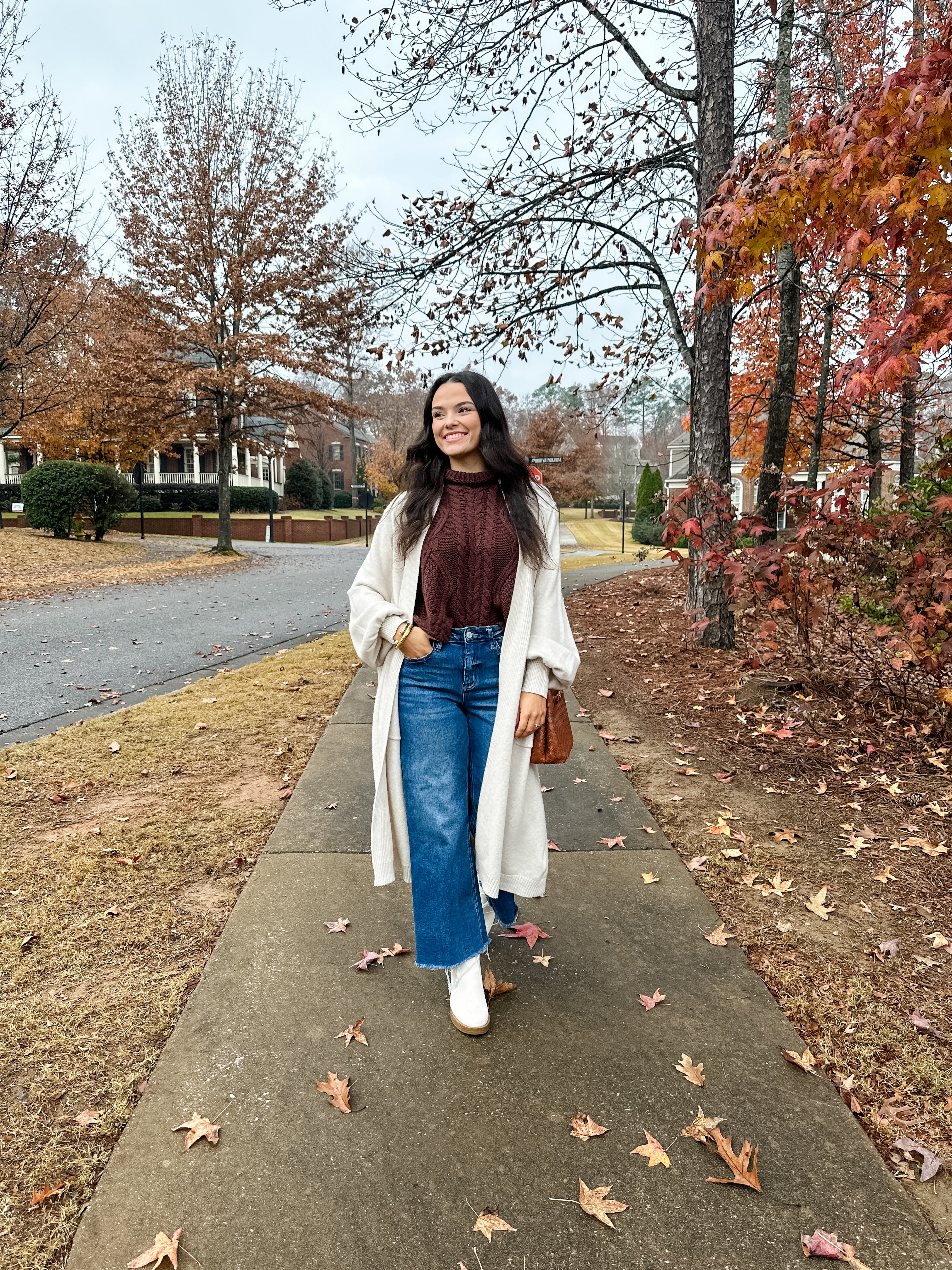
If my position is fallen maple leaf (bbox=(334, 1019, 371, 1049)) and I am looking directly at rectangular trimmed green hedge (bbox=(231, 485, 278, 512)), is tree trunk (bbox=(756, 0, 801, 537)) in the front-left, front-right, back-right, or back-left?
front-right

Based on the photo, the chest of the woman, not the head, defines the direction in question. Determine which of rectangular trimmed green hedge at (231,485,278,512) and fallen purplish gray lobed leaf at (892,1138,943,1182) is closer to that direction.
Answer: the fallen purplish gray lobed leaf

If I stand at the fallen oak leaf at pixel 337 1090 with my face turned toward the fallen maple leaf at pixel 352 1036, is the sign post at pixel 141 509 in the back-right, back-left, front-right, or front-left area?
front-left

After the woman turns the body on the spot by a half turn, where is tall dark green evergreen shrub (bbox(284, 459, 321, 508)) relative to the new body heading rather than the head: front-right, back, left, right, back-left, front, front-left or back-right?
front

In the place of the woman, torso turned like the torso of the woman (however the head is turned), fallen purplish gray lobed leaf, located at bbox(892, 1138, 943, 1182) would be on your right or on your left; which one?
on your left

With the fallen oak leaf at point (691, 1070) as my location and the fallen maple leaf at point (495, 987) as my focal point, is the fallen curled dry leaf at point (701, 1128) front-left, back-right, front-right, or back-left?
back-left

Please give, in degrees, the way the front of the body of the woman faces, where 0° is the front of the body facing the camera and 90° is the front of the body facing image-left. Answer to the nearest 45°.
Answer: approximately 0°

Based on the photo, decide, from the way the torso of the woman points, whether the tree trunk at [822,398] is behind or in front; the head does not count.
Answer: behind

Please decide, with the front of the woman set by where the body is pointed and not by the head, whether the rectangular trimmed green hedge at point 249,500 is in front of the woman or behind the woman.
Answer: behind

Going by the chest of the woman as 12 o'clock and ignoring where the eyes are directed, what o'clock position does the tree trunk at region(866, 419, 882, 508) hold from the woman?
The tree trunk is roughly at 7 o'clock from the woman.

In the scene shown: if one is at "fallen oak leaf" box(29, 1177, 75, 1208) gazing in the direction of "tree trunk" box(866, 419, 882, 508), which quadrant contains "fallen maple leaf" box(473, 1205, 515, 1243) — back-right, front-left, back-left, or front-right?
front-right
